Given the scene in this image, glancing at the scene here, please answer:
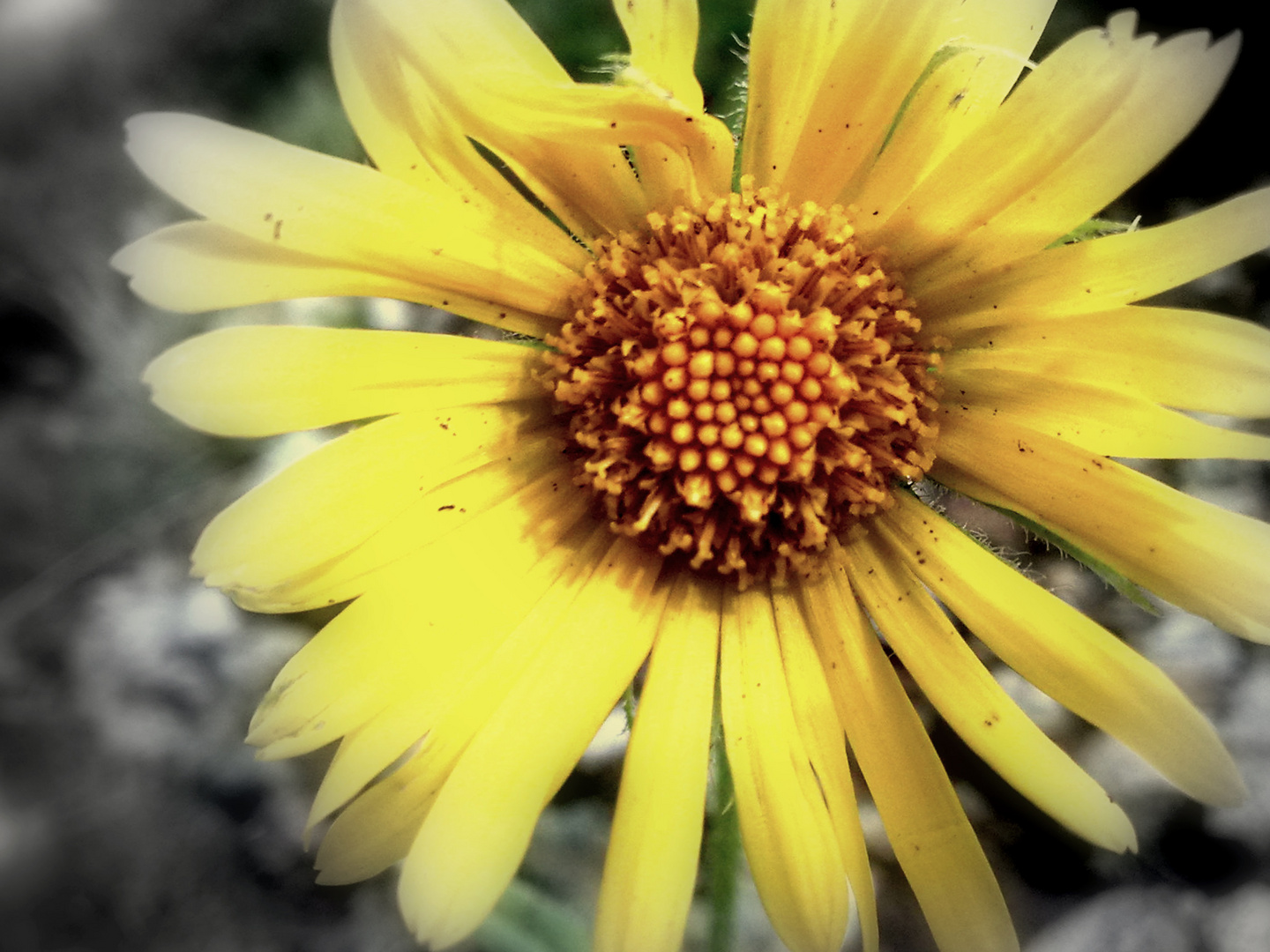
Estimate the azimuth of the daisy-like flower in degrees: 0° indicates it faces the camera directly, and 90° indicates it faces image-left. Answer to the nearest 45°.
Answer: approximately 0°
